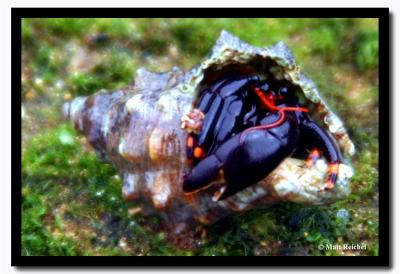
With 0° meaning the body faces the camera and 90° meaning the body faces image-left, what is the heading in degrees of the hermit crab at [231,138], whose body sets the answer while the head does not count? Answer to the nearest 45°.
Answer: approximately 315°
